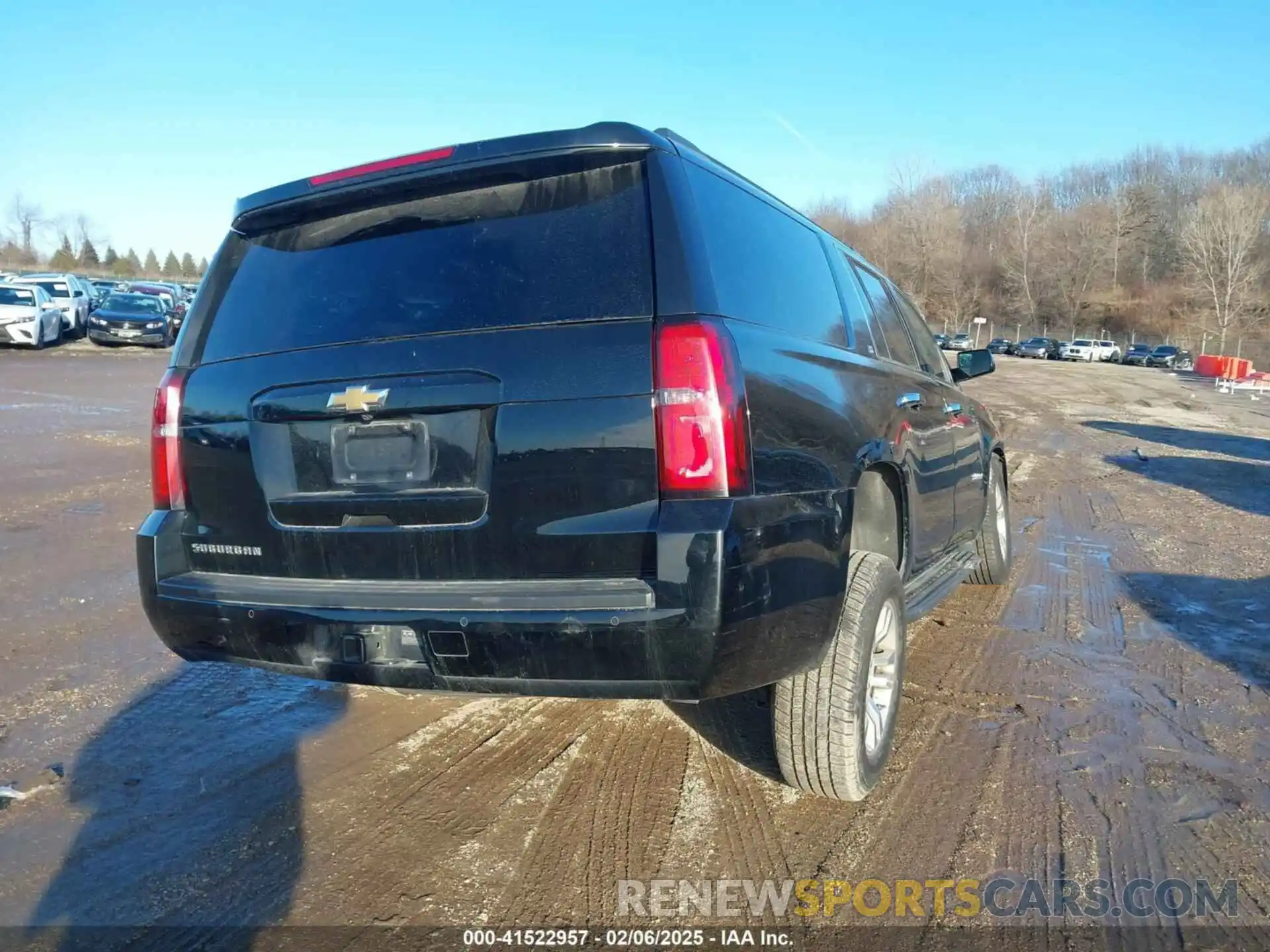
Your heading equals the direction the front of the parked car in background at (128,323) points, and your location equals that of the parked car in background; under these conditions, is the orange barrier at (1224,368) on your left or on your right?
on your left

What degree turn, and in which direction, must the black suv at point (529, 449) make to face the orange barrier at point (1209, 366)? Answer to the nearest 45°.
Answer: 0° — it already faces it

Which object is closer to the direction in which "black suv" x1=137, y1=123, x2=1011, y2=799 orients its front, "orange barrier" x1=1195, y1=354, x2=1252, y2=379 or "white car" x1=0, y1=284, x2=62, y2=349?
the orange barrier

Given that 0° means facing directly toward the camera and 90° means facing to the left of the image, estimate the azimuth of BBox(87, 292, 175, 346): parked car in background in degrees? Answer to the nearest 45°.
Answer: approximately 0°

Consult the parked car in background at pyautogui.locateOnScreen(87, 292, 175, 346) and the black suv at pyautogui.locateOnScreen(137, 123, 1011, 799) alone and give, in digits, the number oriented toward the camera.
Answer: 1

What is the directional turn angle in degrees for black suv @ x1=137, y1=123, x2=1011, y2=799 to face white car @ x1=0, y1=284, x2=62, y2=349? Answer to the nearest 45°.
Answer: approximately 90° to its left

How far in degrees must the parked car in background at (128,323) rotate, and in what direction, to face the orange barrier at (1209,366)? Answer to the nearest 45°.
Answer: approximately 90° to its left

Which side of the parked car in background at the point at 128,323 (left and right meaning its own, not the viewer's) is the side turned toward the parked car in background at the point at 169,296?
back

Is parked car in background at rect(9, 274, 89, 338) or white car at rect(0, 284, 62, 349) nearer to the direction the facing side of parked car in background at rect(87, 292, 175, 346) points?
the white car

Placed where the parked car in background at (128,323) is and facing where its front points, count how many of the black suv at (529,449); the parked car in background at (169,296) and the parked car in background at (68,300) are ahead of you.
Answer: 1

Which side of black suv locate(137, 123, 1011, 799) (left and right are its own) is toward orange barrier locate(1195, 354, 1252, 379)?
front

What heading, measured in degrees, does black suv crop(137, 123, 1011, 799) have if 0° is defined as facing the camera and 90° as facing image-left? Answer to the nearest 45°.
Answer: approximately 225°
